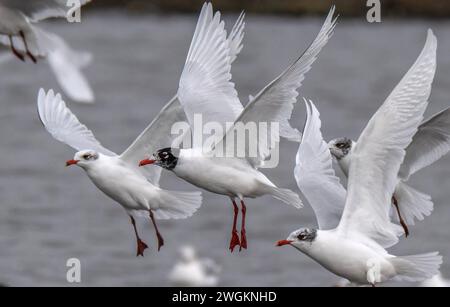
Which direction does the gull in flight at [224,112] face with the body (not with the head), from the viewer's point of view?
to the viewer's left

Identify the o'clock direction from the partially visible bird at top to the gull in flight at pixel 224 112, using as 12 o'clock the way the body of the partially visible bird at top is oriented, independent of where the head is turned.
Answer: The gull in flight is roughly at 7 o'clock from the partially visible bird at top.

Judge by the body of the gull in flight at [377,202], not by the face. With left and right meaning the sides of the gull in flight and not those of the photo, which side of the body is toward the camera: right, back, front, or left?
left

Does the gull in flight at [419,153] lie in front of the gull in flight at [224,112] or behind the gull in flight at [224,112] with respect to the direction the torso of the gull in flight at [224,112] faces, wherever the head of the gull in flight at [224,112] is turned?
behind

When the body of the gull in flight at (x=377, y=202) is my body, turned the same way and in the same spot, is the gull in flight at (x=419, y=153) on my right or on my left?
on my right

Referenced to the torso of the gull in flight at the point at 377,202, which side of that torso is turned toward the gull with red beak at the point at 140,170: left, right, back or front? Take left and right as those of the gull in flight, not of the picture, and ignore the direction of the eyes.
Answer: front

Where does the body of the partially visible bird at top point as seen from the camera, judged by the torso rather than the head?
to the viewer's left

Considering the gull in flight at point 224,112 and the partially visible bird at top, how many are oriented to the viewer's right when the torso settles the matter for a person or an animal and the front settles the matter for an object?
0

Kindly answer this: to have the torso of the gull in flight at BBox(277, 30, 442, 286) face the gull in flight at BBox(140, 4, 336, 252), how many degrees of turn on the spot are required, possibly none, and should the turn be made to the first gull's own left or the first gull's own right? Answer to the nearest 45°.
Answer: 0° — it already faces it
